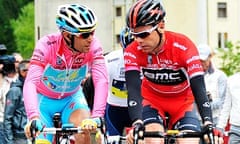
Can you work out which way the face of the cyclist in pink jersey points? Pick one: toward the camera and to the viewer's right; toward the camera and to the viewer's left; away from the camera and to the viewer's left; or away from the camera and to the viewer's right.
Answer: toward the camera and to the viewer's right

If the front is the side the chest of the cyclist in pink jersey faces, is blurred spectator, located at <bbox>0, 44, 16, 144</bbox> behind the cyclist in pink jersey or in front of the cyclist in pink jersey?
behind

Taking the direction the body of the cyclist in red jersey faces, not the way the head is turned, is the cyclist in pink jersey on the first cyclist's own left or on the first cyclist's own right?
on the first cyclist's own right

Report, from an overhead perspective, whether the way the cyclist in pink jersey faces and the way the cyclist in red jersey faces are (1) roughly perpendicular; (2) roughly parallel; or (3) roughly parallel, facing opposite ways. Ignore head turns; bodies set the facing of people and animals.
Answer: roughly parallel

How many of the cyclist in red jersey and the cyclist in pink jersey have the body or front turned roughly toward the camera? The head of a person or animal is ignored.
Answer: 2

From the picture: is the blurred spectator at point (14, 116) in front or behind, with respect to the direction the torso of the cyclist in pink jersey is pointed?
behind

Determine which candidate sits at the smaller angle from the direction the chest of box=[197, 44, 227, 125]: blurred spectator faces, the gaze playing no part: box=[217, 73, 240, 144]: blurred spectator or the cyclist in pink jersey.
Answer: the cyclist in pink jersey

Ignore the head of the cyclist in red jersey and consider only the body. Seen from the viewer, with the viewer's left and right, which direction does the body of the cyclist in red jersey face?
facing the viewer

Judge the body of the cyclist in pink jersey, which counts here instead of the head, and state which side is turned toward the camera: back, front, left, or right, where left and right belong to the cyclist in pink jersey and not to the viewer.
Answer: front
